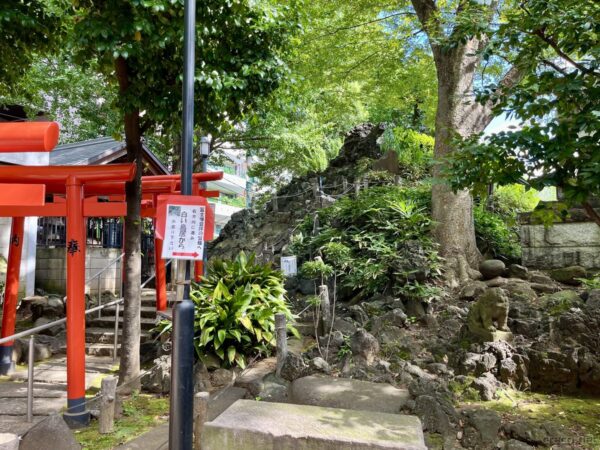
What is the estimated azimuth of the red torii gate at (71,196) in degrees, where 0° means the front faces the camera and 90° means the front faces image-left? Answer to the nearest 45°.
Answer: approximately 45°

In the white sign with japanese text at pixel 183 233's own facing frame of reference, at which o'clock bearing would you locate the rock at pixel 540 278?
The rock is roughly at 8 o'clock from the white sign with japanese text.

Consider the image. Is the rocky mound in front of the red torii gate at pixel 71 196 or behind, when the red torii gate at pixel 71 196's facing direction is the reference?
behind

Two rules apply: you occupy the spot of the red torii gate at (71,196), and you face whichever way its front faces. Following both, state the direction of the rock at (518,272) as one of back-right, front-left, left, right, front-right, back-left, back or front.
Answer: back-left

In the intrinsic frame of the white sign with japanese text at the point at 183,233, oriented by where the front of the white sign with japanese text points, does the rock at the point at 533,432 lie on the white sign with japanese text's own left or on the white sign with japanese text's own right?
on the white sign with japanese text's own left

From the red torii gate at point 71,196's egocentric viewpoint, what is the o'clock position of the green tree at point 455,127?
The green tree is roughly at 7 o'clock from the red torii gate.

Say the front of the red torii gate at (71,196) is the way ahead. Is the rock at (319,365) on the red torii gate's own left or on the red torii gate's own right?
on the red torii gate's own left
